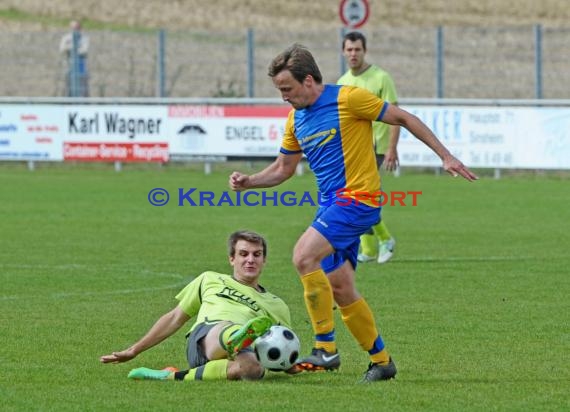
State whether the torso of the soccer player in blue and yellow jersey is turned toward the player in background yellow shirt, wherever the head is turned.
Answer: no

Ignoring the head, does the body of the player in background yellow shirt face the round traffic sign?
no

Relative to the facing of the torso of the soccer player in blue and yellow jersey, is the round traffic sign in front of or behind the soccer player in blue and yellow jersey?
behind

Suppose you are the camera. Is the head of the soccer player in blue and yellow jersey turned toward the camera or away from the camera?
toward the camera

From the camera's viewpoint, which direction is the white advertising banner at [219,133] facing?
toward the camera

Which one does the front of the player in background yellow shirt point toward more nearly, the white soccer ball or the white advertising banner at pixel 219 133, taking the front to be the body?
the white soccer ball

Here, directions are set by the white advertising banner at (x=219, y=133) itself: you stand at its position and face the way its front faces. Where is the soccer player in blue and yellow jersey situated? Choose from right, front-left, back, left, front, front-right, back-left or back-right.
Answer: front

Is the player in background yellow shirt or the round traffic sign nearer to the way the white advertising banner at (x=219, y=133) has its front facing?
the player in background yellow shirt

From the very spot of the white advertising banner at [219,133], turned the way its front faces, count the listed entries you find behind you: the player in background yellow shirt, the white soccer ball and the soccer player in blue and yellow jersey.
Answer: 0

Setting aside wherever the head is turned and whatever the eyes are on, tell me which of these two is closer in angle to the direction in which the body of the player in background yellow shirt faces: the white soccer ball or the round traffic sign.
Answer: the white soccer ball

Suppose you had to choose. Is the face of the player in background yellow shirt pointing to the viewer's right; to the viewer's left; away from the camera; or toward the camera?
toward the camera

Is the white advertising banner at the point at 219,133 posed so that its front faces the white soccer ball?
yes

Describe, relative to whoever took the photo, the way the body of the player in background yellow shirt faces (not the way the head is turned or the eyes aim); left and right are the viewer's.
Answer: facing the viewer and to the left of the viewer
